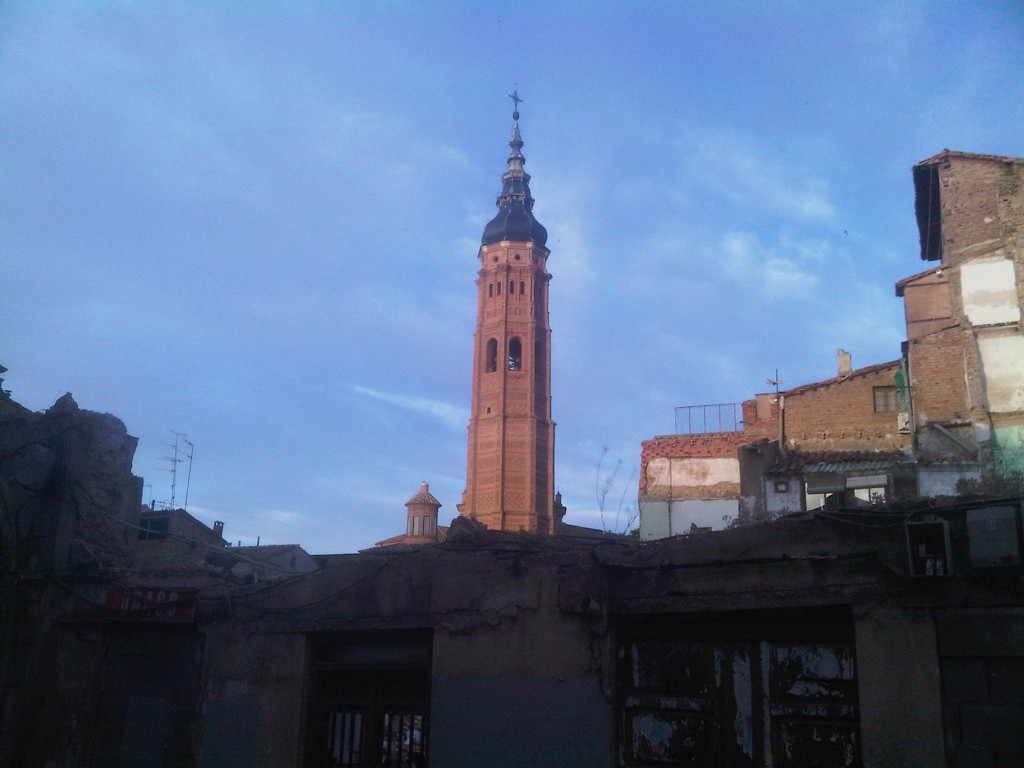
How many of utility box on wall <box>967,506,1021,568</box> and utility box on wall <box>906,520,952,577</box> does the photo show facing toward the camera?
2

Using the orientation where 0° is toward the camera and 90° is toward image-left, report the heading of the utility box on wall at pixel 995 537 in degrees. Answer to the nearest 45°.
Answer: approximately 0°
